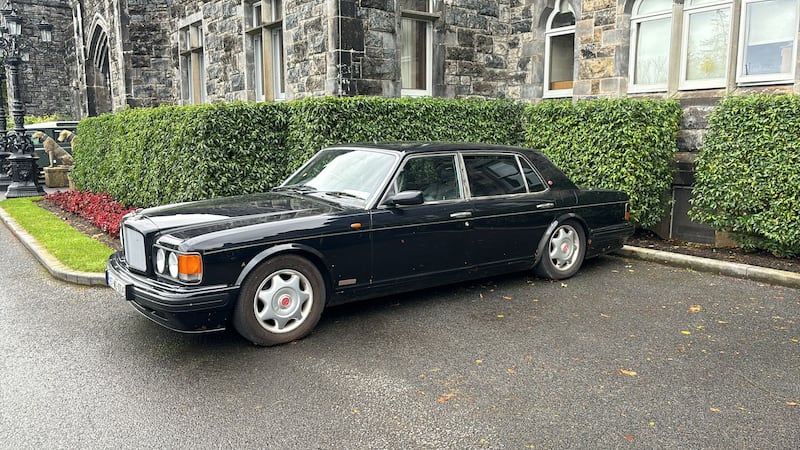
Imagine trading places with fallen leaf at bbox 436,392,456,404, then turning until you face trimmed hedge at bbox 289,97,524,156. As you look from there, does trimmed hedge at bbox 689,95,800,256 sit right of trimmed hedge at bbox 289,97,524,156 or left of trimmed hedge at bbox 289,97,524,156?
right

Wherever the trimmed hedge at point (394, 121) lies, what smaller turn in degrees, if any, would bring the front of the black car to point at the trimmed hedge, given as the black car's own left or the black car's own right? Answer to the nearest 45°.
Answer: approximately 135° to the black car's own right

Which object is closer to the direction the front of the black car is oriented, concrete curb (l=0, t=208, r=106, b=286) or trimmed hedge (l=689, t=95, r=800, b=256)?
the concrete curb

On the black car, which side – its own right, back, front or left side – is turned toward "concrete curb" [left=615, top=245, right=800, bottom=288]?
back

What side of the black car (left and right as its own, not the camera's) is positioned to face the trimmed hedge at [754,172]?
back

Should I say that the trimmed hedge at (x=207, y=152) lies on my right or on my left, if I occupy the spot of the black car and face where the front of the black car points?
on my right

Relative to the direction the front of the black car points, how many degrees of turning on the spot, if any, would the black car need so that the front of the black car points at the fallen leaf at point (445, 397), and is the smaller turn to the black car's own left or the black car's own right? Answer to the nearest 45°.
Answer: approximately 45° to the black car's own left

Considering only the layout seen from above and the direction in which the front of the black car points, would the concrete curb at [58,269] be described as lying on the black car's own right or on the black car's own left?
on the black car's own right

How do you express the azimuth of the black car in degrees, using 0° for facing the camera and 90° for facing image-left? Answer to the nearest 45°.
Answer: approximately 45°
